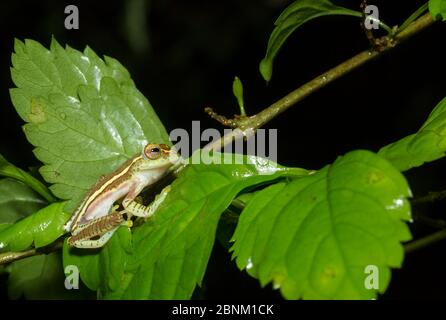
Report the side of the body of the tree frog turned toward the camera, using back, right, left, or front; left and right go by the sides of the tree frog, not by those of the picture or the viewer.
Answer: right

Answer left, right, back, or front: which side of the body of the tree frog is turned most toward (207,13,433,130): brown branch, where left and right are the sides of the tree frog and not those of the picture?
front

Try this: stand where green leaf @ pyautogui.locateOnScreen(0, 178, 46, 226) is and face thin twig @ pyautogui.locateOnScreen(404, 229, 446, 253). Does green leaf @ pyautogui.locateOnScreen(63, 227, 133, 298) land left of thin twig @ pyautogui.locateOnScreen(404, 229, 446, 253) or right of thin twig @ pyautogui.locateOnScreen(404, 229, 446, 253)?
right

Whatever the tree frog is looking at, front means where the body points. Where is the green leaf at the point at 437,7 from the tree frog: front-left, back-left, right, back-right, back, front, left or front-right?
front-right

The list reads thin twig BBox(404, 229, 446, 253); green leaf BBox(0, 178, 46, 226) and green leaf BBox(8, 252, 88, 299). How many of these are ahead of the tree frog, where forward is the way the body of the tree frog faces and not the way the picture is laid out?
1

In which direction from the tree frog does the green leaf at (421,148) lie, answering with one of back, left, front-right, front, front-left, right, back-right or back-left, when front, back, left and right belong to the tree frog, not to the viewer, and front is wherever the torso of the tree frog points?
front-right

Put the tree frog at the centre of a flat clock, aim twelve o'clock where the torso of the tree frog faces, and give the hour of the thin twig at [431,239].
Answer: The thin twig is roughly at 12 o'clock from the tree frog.
